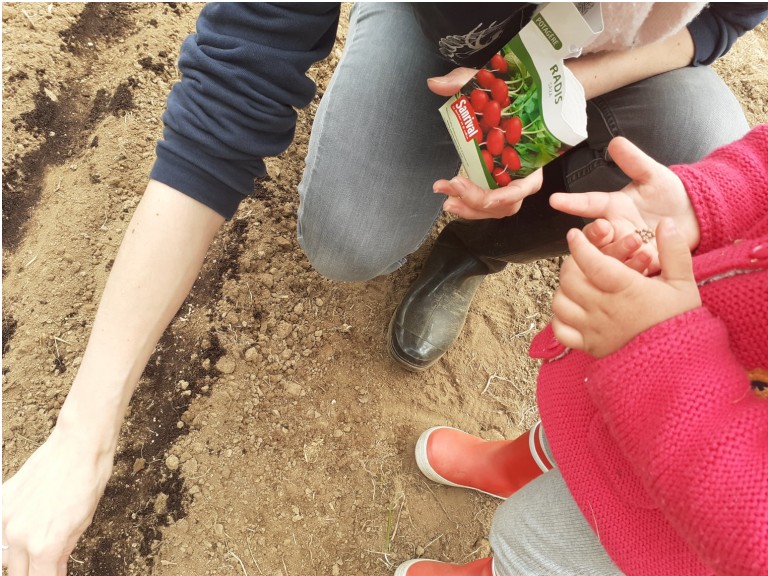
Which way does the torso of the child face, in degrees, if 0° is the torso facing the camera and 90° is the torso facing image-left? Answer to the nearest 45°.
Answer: approximately 90°
